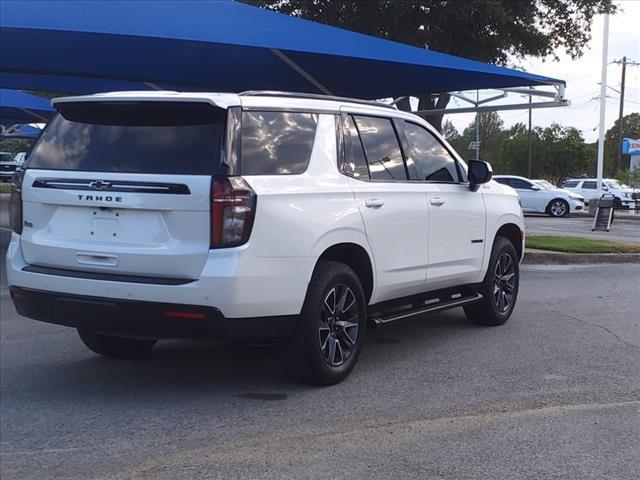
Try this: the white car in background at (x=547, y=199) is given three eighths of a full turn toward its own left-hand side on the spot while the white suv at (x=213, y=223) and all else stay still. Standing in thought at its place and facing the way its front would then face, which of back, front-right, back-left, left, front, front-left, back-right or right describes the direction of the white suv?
back-left

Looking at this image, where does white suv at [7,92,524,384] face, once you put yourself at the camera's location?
facing away from the viewer and to the right of the viewer

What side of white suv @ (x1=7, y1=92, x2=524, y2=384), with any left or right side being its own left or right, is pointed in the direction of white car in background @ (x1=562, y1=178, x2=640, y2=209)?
front

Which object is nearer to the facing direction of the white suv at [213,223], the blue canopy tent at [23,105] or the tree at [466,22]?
the tree

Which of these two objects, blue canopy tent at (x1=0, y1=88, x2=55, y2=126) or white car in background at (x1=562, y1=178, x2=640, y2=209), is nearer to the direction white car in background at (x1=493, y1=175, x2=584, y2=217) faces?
the white car in background

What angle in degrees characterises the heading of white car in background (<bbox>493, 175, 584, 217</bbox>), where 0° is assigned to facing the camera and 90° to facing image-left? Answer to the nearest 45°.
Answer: approximately 270°

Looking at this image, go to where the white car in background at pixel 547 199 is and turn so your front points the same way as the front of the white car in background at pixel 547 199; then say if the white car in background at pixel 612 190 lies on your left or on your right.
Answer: on your left

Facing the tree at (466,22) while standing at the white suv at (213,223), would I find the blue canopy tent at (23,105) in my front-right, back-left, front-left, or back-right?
front-left
